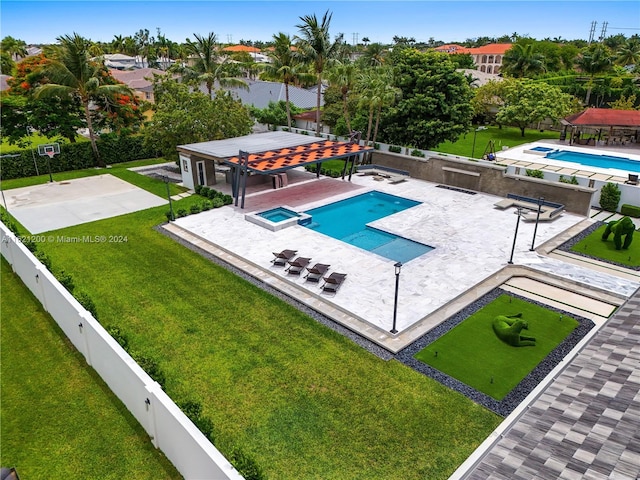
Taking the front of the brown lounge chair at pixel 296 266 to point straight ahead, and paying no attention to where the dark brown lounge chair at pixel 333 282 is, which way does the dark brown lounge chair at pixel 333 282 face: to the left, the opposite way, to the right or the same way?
the same way

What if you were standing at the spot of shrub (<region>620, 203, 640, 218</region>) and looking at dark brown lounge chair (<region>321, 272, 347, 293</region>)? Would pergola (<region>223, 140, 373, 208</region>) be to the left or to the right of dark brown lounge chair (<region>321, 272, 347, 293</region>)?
right

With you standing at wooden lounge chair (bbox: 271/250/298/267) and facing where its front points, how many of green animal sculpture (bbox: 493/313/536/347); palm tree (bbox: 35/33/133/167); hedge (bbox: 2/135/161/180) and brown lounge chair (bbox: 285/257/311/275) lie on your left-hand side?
2

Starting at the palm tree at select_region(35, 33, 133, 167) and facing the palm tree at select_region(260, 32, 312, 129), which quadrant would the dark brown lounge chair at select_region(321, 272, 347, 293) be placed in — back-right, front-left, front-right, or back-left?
front-right

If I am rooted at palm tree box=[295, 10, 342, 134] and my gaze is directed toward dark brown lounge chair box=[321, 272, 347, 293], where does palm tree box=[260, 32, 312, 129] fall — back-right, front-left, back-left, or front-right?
back-right

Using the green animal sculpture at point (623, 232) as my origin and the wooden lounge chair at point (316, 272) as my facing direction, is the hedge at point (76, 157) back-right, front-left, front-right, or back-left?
front-right

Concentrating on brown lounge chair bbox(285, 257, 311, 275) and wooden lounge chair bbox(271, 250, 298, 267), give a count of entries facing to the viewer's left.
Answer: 0

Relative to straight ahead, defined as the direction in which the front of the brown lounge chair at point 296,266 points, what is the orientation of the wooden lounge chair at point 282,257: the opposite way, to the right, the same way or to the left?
the same way

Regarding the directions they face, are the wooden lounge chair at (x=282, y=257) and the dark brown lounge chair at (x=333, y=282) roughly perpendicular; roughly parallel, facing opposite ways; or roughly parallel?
roughly parallel
